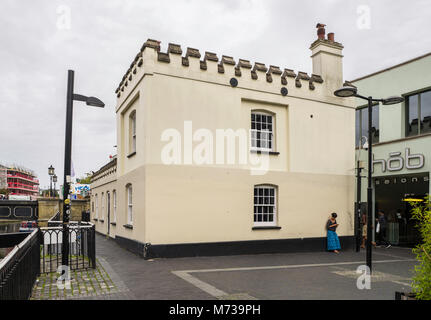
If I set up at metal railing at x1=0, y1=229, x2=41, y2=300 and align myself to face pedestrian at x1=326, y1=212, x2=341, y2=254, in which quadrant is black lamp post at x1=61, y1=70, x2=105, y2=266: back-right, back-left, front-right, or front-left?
front-left

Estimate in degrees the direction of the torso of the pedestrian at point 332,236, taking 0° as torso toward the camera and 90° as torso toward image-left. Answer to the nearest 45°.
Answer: approximately 315°

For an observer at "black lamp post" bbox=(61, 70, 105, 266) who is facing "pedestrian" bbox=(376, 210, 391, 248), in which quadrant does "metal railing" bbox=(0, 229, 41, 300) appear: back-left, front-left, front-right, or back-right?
back-right

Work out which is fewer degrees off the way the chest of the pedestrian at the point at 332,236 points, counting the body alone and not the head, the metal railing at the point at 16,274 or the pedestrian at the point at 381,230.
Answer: the metal railing

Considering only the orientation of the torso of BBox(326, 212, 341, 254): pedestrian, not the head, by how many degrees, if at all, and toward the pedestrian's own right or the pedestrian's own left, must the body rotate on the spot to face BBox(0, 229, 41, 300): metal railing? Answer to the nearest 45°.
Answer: approximately 45° to the pedestrian's own right

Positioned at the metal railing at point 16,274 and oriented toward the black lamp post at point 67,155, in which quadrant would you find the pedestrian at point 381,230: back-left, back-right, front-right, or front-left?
front-right
